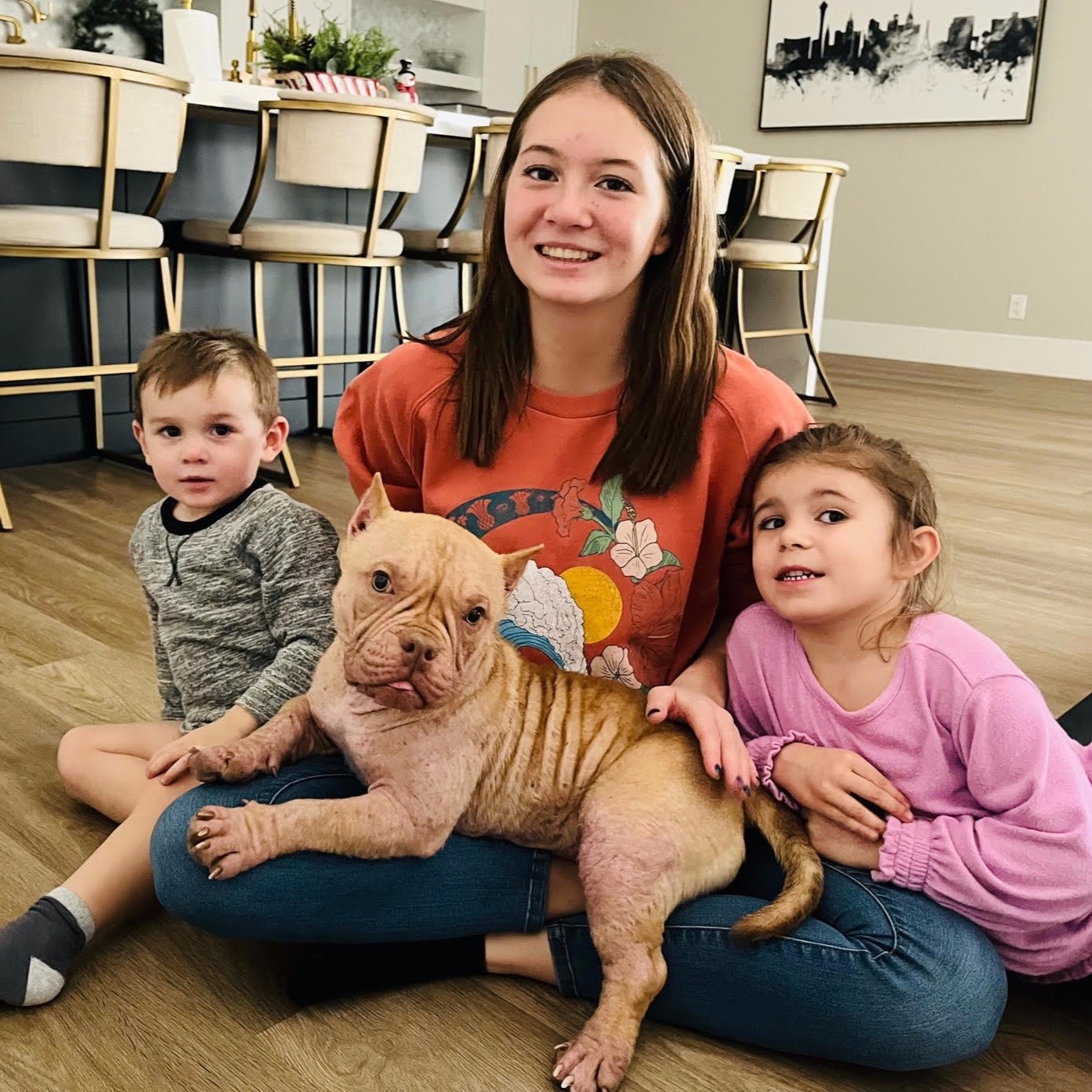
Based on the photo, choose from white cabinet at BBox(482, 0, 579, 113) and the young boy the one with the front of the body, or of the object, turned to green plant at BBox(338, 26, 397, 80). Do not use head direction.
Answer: the white cabinet

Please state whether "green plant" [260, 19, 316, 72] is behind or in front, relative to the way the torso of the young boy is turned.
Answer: behind

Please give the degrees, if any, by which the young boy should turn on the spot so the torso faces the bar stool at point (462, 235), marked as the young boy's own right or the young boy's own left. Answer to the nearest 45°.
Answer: approximately 135° to the young boy's own right

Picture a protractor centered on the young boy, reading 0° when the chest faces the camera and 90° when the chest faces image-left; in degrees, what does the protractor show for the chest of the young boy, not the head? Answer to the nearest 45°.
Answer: approximately 45°

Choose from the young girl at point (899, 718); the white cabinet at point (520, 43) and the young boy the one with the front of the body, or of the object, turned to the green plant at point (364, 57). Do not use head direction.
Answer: the white cabinet

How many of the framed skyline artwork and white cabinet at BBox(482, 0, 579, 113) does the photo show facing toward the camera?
2

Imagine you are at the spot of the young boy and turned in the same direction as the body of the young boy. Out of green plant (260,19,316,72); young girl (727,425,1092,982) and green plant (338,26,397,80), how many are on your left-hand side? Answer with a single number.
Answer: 1

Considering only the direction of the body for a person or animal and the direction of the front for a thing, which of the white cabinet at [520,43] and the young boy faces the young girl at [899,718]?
the white cabinet

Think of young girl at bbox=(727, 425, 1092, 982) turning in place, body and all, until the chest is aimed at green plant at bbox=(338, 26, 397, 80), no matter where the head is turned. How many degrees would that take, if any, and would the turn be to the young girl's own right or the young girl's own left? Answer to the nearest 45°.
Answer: approximately 90° to the young girl's own right

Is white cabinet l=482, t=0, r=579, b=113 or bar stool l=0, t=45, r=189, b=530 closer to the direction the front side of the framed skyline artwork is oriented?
the bar stool

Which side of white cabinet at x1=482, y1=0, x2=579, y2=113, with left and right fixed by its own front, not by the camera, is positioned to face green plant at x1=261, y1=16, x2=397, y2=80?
right
